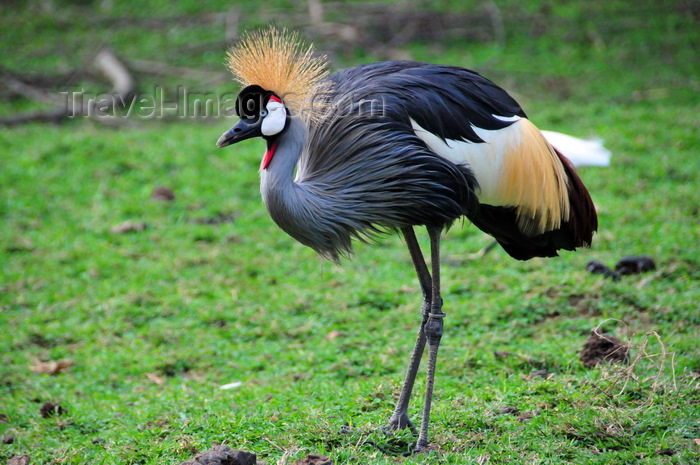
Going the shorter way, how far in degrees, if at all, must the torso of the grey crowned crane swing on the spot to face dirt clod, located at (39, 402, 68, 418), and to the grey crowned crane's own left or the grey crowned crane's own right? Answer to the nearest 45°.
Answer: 0° — it already faces it

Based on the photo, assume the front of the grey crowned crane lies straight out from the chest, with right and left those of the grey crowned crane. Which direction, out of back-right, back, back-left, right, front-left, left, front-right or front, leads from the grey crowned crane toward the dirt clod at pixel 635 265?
back-right

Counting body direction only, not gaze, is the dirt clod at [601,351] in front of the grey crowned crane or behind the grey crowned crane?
behind

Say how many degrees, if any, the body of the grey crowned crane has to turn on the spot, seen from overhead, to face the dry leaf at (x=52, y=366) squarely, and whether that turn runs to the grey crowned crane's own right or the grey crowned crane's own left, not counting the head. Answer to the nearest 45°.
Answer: approximately 45° to the grey crowned crane's own right

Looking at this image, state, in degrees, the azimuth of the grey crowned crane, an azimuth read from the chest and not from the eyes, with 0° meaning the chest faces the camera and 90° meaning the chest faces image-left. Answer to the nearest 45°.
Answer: approximately 90°

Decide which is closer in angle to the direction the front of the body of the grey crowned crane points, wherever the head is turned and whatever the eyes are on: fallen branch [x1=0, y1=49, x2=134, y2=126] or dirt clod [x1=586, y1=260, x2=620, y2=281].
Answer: the fallen branch

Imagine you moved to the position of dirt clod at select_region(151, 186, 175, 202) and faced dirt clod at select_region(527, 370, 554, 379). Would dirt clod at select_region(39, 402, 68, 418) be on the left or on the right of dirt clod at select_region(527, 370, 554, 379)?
right

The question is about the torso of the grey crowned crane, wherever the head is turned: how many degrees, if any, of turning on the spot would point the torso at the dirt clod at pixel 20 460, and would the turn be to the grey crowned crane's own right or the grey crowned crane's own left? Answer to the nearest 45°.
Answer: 0° — it already faces it

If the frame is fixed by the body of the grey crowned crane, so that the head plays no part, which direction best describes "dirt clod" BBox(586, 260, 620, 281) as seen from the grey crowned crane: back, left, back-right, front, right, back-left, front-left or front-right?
back-right

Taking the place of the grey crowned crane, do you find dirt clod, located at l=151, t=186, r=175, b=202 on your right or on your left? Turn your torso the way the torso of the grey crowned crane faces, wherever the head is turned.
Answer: on your right
